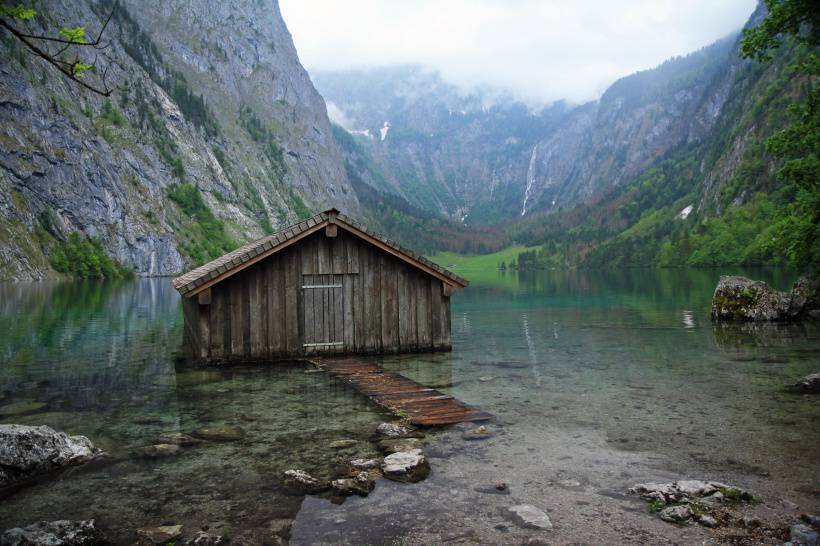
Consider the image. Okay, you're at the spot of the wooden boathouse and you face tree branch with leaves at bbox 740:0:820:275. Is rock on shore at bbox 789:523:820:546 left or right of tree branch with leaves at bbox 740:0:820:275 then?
right

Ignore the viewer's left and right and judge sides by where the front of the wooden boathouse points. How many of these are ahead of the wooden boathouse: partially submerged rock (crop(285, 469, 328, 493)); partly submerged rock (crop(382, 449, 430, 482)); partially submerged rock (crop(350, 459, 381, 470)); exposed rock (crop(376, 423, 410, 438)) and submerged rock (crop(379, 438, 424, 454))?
5

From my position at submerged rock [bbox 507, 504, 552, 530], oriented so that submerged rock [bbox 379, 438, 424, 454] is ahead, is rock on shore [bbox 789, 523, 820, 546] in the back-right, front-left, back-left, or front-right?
back-right

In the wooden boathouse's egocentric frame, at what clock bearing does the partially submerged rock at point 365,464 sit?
The partially submerged rock is roughly at 12 o'clock from the wooden boathouse.

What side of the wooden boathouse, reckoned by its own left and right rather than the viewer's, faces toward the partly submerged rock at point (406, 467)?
front

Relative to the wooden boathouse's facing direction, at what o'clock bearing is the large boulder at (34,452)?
The large boulder is roughly at 1 o'clock from the wooden boathouse.

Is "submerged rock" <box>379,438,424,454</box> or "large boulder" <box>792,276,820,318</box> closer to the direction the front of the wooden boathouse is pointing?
the submerged rock

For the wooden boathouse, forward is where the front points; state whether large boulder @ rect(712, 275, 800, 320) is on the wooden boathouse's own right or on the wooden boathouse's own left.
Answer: on the wooden boathouse's own left

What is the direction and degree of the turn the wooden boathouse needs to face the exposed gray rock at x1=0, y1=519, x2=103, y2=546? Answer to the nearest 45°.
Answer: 0° — it already faces it

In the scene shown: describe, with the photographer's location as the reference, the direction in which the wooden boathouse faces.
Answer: facing the viewer

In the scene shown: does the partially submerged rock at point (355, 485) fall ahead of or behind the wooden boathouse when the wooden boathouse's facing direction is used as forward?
ahead

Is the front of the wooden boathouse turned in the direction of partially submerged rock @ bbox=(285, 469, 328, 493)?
yes

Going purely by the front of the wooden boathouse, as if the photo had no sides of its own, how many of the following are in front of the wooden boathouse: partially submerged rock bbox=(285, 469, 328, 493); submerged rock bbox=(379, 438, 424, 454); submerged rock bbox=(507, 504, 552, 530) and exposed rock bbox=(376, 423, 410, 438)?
4

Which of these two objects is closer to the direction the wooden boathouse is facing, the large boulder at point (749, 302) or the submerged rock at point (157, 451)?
the submerged rock

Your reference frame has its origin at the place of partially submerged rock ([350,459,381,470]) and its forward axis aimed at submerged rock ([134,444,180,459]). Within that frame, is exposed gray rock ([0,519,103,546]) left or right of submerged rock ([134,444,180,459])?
left

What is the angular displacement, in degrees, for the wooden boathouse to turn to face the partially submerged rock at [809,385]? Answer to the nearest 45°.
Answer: approximately 45° to its left

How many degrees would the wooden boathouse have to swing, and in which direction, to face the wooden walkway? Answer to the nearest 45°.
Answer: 0° — it already faces it

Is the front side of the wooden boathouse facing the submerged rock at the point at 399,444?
yes
